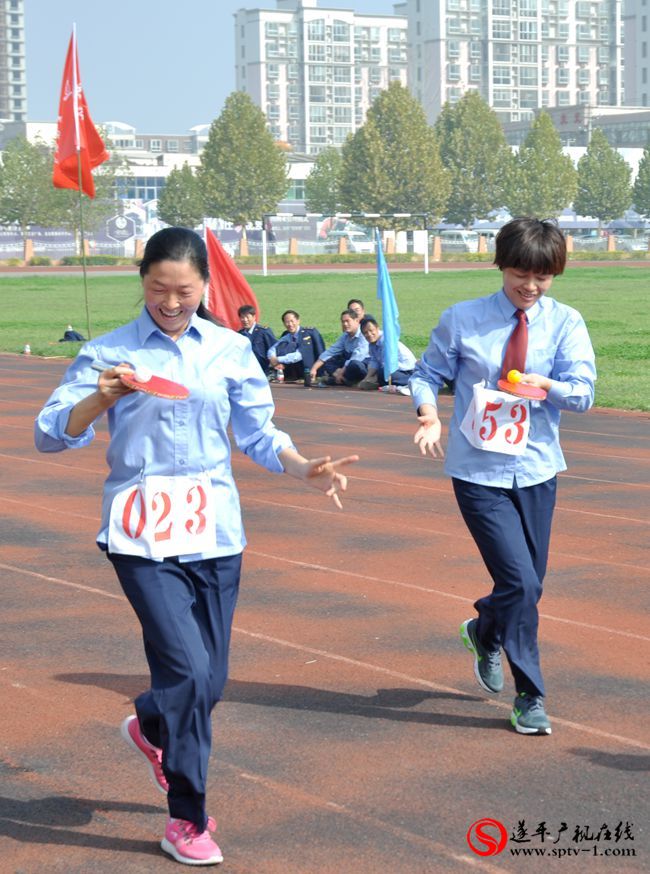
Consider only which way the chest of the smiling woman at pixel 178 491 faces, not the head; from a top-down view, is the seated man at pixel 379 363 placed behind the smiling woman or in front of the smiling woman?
behind

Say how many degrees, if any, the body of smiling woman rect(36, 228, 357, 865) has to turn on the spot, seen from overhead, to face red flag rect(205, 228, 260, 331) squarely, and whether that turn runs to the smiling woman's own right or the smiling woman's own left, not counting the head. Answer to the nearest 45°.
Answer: approximately 180°

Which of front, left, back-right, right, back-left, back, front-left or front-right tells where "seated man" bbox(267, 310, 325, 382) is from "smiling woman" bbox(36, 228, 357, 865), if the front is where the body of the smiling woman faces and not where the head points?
back

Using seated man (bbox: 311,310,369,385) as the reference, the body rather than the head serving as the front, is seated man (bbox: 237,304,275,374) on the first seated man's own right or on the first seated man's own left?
on the first seated man's own right

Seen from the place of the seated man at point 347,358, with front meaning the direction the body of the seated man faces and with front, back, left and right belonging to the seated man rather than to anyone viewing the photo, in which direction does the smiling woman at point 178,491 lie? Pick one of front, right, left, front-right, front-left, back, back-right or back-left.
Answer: front-left

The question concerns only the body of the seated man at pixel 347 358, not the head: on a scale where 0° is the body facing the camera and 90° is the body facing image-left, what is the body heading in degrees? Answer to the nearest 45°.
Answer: approximately 45°

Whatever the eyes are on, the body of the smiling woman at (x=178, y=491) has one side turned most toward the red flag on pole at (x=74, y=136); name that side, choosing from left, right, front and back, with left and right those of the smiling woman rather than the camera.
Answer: back

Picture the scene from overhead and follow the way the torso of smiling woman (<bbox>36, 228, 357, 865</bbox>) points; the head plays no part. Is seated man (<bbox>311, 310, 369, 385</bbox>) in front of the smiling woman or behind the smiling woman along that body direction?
behind

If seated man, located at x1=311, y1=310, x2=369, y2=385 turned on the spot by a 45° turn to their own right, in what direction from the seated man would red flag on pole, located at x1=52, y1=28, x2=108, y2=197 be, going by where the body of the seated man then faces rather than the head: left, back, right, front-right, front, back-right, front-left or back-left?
front-right

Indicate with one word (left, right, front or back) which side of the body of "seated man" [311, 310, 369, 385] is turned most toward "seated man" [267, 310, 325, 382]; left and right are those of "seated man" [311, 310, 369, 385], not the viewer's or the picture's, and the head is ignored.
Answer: right

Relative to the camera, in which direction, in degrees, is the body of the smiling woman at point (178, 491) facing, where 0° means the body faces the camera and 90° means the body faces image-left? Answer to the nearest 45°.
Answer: approximately 0°
